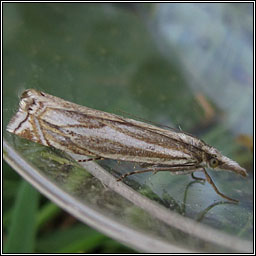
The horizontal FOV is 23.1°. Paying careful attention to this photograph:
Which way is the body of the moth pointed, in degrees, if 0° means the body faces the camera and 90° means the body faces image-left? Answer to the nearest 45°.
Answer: approximately 270°
